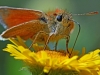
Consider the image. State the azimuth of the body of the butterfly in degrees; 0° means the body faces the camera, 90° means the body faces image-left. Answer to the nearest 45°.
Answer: approximately 270°
